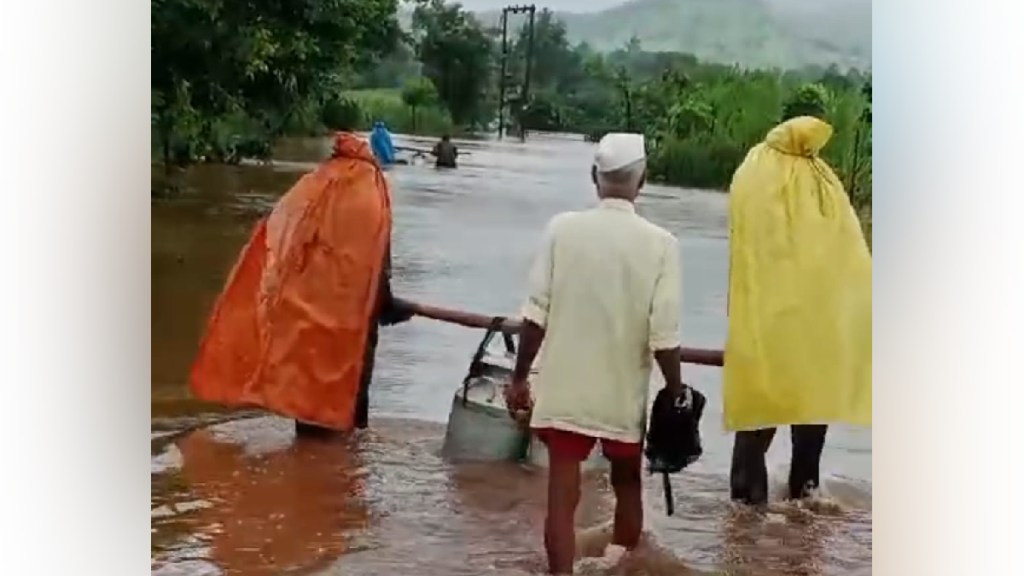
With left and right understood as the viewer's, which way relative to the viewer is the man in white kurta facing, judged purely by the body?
facing away from the viewer

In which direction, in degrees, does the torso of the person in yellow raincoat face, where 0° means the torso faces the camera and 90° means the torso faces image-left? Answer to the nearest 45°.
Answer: approximately 180°

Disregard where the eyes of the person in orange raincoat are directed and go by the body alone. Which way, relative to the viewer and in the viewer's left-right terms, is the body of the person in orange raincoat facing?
facing away from the viewer and to the right of the viewer

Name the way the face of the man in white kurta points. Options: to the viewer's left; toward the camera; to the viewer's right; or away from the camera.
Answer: away from the camera

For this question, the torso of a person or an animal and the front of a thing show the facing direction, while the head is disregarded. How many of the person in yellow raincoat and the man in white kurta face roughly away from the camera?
2
